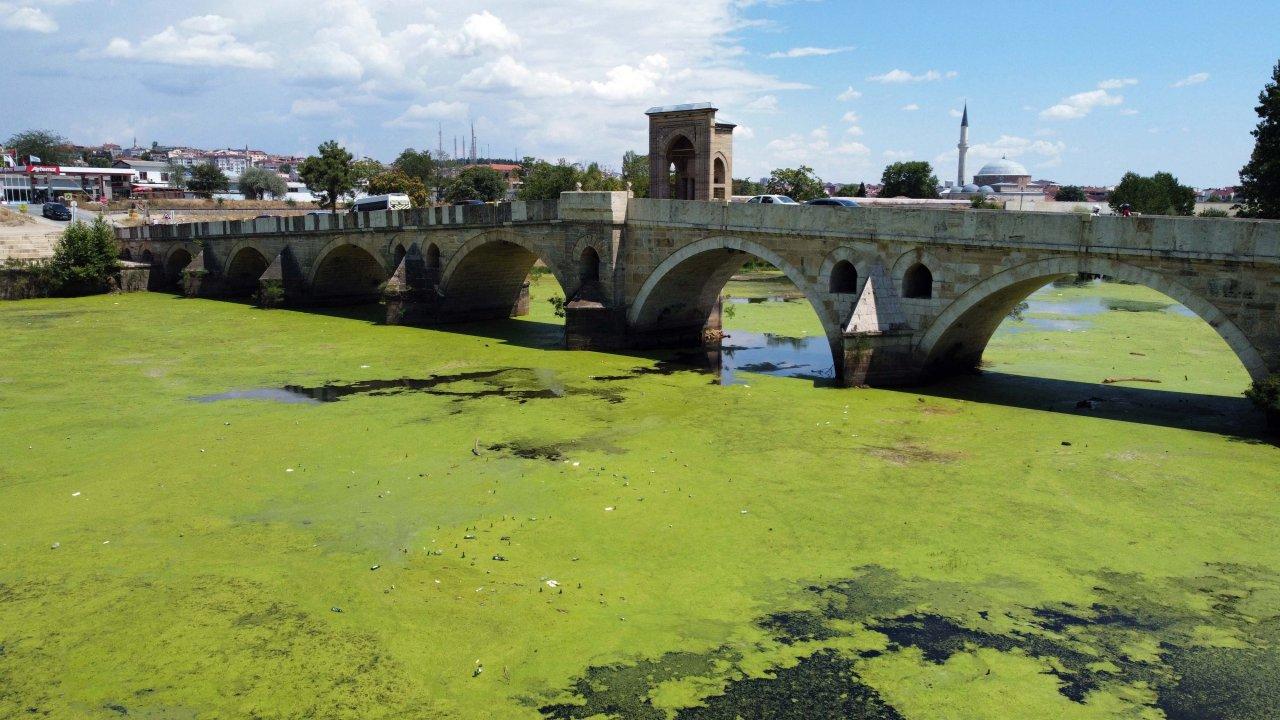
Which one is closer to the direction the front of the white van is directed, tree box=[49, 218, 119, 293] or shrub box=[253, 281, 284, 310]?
the tree

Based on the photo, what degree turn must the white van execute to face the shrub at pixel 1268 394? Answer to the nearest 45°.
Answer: approximately 135° to its left

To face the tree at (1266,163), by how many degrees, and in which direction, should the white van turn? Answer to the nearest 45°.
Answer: approximately 135° to its right

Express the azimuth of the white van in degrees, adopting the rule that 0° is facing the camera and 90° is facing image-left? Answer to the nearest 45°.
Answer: approximately 135°

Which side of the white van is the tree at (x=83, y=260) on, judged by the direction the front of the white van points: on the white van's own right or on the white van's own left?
on the white van's own left
